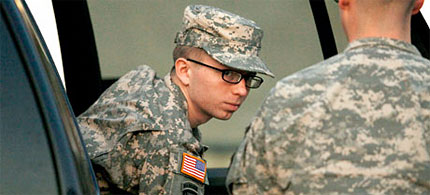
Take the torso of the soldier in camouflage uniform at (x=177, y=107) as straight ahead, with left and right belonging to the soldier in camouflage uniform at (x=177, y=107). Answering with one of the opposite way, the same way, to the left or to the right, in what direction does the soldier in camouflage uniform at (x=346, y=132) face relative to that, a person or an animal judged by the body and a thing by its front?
to the left

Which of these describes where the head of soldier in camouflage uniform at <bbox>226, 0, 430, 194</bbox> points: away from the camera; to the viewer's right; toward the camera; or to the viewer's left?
away from the camera

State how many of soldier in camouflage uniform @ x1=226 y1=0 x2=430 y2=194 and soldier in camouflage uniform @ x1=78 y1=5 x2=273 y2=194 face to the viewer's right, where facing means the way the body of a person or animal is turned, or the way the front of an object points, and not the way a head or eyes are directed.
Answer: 1

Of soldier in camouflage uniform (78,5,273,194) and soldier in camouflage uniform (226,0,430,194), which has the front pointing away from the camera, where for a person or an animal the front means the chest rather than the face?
soldier in camouflage uniform (226,0,430,194)

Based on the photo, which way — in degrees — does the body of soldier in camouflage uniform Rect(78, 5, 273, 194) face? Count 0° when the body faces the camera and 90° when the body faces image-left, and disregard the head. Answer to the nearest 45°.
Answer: approximately 270°

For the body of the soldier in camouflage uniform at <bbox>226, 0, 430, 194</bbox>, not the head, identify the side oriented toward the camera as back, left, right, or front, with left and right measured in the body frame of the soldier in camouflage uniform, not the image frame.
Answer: back

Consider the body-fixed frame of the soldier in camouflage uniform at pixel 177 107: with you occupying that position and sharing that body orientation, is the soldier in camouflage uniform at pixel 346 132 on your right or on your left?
on your right

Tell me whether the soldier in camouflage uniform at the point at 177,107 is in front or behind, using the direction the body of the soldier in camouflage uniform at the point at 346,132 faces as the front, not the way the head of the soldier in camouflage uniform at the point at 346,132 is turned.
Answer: in front
